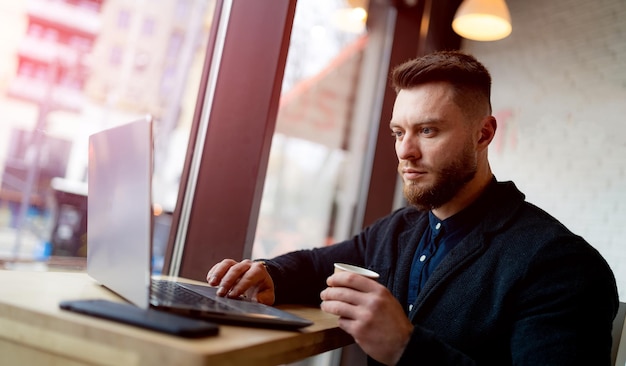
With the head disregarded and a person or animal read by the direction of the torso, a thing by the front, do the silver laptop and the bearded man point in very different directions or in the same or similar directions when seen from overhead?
very different directions

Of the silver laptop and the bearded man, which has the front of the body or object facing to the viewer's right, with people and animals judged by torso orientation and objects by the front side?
the silver laptop

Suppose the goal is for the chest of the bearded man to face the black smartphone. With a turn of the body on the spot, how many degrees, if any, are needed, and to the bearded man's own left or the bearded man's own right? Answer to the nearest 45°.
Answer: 0° — they already face it

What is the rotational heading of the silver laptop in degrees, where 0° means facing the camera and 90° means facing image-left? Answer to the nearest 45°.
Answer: approximately 270°

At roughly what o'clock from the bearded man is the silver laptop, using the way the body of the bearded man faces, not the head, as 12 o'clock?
The silver laptop is roughly at 12 o'clock from the bearded man.

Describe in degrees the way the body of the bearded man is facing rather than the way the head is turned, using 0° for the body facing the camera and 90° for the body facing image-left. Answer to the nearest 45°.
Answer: approximately 45°
